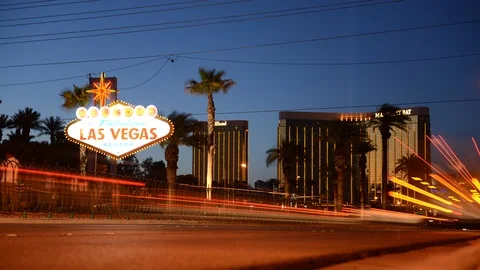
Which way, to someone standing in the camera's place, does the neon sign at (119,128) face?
facing the viewer
